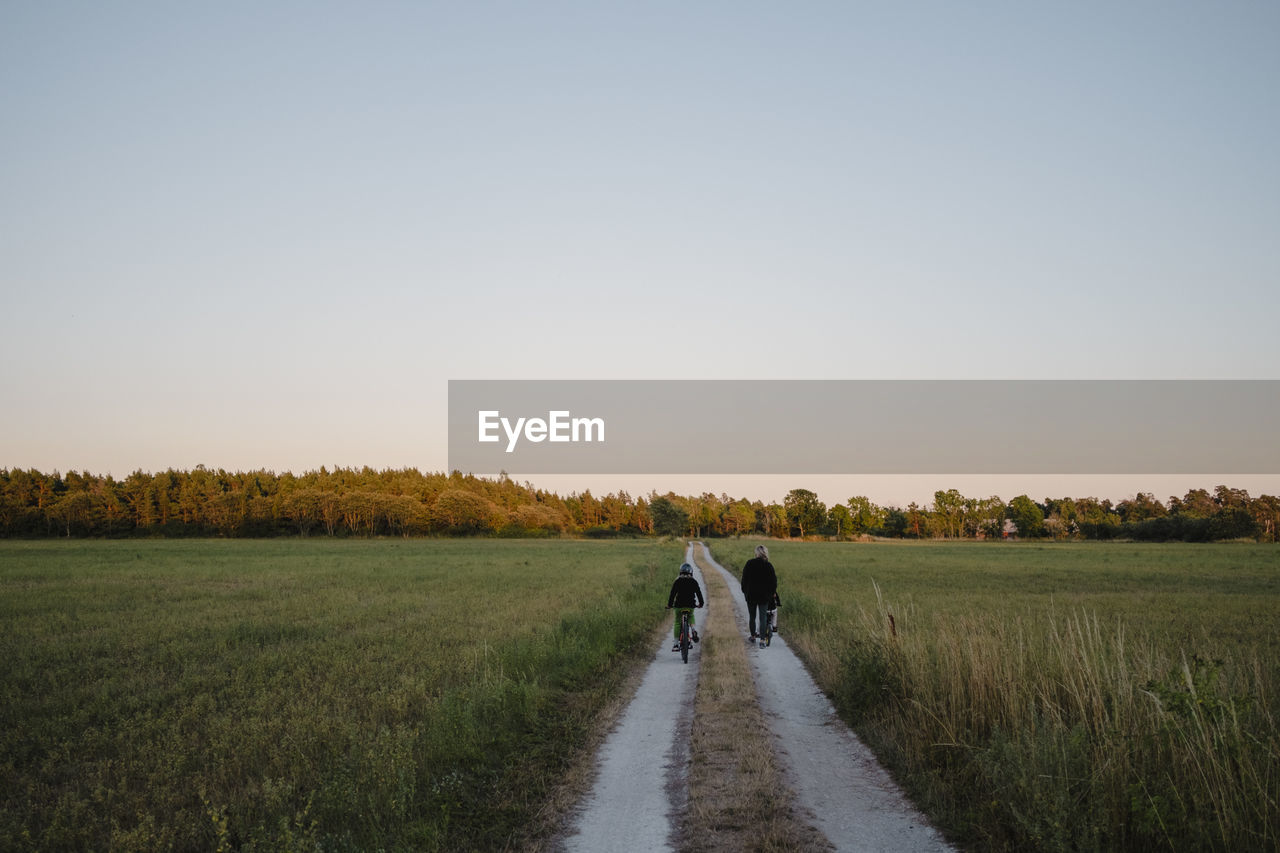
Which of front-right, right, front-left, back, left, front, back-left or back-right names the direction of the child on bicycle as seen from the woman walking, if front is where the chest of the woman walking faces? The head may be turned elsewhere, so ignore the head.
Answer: back-left

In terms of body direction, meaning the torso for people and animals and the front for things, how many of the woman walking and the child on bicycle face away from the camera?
2

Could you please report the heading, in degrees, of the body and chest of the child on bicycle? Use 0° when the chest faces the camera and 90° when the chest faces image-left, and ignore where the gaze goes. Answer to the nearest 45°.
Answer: approximately 180°

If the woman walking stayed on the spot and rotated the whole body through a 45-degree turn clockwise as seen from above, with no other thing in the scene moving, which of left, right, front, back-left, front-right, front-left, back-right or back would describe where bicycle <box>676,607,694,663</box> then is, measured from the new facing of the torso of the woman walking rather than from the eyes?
back

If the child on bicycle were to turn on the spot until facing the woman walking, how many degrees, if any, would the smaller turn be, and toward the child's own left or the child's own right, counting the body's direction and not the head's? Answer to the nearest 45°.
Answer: approximately 45° to the child's own right

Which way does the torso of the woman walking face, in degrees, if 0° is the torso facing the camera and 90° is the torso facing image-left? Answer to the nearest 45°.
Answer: approximately 180°
